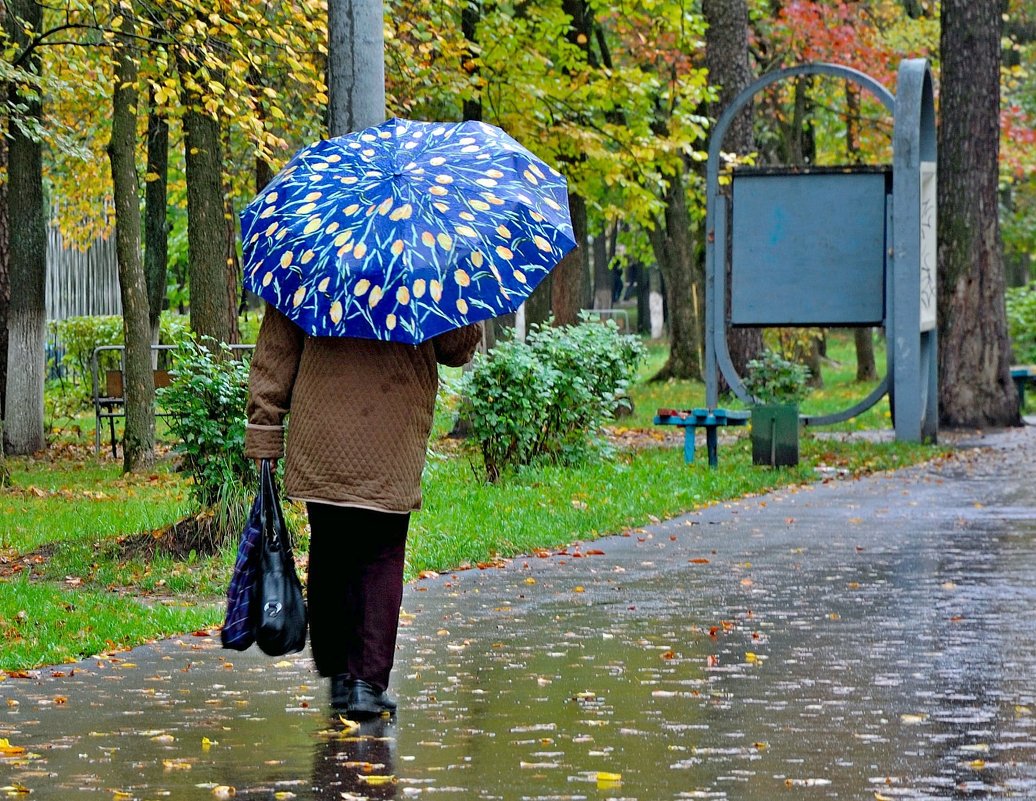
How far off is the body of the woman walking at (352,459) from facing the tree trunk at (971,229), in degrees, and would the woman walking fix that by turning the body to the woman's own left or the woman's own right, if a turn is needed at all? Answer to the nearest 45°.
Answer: approximately 45° to the woman's own right

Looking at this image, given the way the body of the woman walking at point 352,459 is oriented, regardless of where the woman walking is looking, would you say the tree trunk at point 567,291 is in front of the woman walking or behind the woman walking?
in front

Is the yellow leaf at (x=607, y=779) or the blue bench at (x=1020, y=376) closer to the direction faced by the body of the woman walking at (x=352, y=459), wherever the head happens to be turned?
the blue bench

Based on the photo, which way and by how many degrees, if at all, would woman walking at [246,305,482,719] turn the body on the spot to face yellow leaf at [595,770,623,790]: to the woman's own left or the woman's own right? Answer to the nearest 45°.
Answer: approximately 135° to the woman's own right

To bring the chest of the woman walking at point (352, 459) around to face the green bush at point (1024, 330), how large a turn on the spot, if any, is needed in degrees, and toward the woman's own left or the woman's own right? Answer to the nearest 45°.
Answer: approximately 45° to the woman's own right

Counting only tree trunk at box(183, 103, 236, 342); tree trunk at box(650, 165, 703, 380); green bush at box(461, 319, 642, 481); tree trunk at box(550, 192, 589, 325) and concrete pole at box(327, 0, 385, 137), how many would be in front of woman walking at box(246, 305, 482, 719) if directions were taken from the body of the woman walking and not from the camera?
5

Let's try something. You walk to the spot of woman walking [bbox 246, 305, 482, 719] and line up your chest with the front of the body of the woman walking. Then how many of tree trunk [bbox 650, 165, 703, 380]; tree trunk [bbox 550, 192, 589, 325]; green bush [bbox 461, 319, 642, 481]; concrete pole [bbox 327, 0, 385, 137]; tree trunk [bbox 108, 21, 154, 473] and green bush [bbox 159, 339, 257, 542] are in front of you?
6

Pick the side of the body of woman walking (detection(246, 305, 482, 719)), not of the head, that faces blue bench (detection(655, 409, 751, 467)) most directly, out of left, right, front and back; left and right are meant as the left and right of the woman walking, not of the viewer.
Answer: front

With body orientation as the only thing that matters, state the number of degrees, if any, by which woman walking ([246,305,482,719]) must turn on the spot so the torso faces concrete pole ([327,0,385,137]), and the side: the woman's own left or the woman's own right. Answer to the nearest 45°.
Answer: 0° — they already face it

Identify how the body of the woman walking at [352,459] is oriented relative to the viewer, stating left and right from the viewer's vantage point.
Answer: facing away from the viewer

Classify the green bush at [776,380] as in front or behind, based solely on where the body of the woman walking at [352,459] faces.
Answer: in front

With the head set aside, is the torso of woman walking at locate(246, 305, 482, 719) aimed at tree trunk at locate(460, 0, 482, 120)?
yes

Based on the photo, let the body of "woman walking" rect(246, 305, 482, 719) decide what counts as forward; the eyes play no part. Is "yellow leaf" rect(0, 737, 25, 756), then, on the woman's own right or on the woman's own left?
on the woman's own left

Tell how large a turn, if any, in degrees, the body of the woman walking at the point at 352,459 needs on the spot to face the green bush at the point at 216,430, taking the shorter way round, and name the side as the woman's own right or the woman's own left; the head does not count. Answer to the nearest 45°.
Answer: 0° — they already face it

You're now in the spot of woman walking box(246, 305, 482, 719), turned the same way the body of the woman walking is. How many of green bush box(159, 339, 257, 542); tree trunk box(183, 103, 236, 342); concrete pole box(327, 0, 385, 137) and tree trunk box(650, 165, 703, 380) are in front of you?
4
